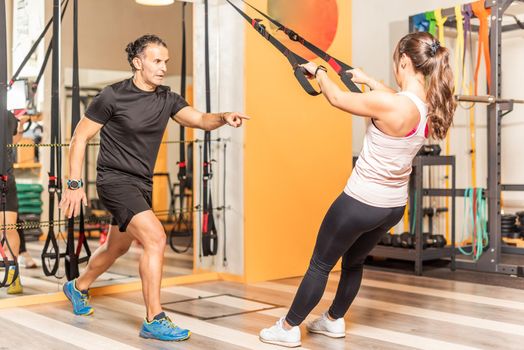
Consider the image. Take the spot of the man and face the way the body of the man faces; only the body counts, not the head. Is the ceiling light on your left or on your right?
on your left

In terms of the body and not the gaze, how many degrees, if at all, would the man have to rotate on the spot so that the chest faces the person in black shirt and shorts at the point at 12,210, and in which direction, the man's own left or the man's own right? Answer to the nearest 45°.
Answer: approximately 180°

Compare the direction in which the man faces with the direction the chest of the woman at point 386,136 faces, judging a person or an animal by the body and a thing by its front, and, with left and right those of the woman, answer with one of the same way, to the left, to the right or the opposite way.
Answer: the opposite way

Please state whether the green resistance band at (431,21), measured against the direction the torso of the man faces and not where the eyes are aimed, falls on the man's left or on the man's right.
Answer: on the man's left

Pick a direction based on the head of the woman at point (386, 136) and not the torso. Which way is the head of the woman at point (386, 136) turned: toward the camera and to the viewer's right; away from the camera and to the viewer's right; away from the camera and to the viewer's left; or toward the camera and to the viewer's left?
away from the camera and to the viewer's left

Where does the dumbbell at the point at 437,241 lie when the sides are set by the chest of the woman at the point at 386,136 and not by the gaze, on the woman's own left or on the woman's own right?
on the woman's own right

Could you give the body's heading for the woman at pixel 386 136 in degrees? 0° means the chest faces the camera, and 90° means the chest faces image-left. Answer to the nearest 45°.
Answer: approximately 135°

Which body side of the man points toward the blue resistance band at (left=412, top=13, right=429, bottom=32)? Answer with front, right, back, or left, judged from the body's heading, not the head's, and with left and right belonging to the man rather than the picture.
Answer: left

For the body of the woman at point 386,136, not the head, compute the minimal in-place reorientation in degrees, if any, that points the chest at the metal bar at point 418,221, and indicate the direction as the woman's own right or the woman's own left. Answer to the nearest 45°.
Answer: approximately 45° to the woman's own right

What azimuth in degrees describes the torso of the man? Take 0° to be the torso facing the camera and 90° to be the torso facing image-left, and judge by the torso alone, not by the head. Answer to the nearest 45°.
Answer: approximately 315°
